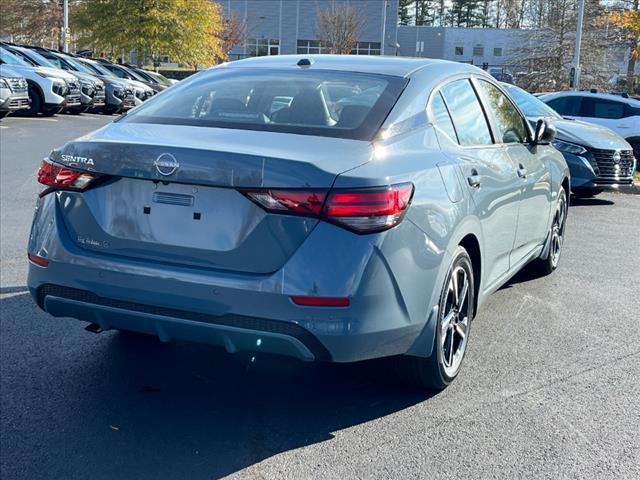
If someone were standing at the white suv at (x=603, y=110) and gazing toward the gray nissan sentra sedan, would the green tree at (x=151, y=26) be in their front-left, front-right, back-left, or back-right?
back-right

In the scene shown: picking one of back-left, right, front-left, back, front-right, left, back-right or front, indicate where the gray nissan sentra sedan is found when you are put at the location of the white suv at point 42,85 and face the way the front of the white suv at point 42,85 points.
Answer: front-right

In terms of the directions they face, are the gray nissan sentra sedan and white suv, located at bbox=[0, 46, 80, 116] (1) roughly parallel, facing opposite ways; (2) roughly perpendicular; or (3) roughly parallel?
roughly perpendicular

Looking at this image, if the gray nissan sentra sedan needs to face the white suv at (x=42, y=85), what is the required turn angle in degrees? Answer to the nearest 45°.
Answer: approximately 45° to its left

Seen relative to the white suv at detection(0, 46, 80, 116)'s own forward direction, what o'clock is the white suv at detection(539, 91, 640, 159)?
the white suv at detection(539, 91, 640, 159) is roughly at 12 o'clock from the white suv at detection(0, 46, 80, 116).

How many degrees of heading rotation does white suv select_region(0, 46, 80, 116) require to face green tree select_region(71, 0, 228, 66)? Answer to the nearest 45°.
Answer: approximately 135° to its left

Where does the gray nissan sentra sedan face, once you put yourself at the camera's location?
facing away from the viewer and to the right of the viewer

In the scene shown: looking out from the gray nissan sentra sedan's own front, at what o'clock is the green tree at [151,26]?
The green tree is roughly at 10 o'clock from the gray nissan sentra sedan.

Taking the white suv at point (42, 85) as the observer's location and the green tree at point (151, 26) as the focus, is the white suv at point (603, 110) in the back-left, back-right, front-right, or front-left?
back-right

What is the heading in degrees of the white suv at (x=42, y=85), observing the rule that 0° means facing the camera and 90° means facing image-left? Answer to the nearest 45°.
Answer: approximately 315°
